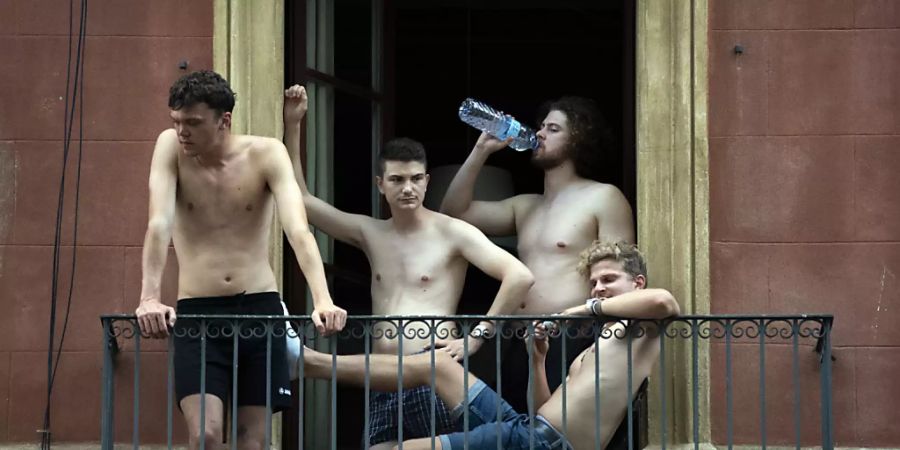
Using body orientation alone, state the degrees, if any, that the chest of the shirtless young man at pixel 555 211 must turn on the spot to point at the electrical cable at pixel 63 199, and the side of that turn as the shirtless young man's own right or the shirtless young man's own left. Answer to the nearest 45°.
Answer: approximately 45° to the shirtless young man's own right

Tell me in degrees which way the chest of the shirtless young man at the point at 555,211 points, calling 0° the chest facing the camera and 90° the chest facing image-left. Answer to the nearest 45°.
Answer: approximately 45°

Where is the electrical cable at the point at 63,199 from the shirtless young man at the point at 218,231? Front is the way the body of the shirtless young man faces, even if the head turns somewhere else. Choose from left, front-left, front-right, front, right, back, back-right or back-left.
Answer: back-right

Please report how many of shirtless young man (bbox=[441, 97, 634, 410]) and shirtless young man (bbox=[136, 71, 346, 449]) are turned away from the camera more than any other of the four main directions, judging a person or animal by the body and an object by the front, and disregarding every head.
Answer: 0

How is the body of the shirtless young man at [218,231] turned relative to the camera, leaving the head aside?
toward the camera
